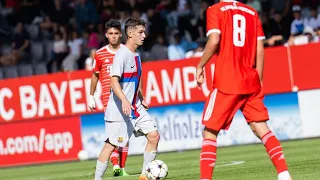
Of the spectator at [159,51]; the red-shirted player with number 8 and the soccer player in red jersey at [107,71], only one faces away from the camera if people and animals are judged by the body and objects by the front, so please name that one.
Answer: the red-shirted player with number 8

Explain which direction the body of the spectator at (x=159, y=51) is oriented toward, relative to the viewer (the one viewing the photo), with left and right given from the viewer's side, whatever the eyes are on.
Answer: facing the viewer

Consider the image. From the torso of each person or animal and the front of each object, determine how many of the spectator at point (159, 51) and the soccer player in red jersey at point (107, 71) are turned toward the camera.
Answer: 2

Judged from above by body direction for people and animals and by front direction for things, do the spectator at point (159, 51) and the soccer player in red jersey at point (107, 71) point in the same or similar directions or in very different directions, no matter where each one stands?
same or similar directions

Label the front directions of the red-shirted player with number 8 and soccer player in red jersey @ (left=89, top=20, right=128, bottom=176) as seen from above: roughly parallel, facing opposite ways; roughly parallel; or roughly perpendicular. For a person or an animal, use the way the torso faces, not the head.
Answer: roughly parallel, facing opposite ways

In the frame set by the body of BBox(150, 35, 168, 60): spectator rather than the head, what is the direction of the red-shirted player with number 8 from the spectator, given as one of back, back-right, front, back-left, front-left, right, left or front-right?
front

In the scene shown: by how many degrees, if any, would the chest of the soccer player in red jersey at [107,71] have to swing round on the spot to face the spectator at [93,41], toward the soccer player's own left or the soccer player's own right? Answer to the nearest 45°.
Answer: approximately 180°

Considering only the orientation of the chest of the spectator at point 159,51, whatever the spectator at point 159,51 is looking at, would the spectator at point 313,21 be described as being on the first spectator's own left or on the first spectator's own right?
on the first spectator's own left

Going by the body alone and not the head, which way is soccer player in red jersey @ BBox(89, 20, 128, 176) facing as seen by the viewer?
toward the camera

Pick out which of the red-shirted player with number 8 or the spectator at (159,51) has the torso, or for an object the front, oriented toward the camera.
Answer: the spectator

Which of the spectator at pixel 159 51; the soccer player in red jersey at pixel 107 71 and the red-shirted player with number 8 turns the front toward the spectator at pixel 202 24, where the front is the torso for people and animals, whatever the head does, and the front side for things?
the red-shirted player with number 8

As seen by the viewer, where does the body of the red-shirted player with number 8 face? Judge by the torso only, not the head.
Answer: away from the camera

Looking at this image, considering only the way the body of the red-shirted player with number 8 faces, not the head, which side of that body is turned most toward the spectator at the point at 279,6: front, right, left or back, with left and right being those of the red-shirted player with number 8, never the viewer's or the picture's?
front

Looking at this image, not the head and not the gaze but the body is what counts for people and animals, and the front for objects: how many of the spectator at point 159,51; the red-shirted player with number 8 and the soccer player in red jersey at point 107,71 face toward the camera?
2

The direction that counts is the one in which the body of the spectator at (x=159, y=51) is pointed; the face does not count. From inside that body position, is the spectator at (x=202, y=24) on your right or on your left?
on your left
